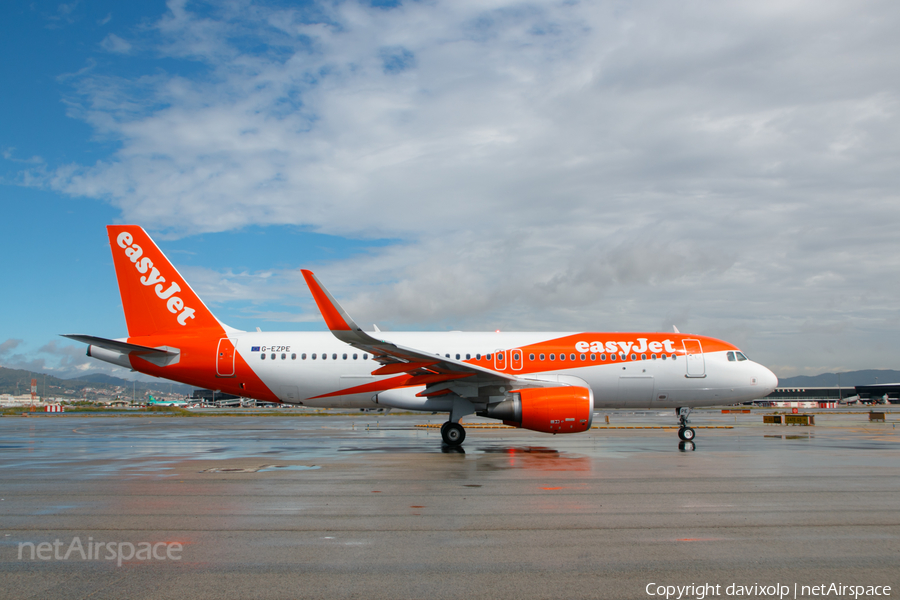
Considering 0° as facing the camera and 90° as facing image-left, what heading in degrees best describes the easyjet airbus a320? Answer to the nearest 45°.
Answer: approximately 270°
